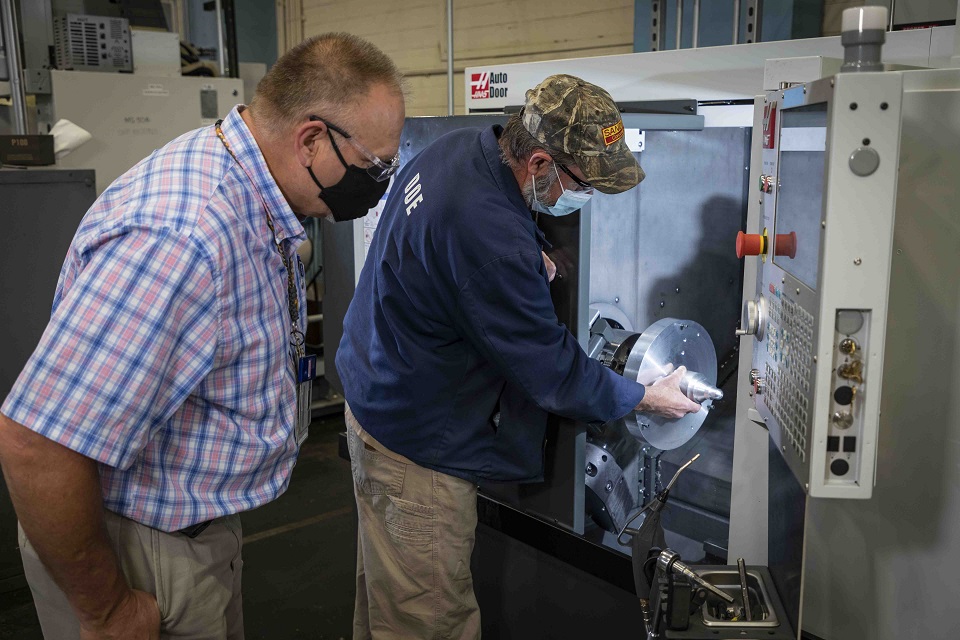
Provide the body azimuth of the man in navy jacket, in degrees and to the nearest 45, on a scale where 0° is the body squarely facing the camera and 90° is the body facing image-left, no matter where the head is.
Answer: approximately 225°

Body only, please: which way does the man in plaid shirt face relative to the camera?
to the viewer's right

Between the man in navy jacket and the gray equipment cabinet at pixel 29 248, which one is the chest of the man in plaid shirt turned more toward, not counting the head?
the man in navy jacket

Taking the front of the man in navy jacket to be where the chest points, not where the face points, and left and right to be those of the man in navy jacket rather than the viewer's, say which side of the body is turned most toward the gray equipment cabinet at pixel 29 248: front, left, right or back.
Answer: left

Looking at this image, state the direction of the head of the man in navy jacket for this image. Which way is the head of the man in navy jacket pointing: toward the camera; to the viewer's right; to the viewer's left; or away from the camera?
to the viewer's right

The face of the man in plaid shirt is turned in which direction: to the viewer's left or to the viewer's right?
to the viewer's right

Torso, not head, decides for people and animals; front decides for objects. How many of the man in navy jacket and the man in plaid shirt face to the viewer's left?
0

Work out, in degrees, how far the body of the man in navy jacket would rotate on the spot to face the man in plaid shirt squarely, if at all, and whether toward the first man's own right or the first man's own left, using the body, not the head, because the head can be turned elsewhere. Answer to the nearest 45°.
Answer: approximately 180°
